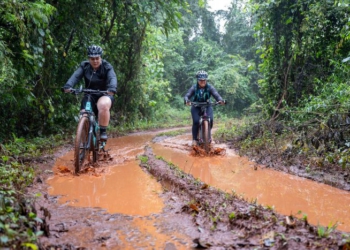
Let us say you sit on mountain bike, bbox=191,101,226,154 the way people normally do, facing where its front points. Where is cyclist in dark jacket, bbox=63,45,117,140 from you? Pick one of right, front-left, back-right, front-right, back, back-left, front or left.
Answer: front-right

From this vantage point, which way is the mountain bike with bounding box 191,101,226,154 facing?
toward the camera

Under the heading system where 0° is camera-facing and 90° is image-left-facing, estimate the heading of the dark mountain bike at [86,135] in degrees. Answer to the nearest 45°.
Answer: approximately 0°

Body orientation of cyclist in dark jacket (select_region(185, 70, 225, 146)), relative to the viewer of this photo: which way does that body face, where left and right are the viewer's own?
facing the viewer

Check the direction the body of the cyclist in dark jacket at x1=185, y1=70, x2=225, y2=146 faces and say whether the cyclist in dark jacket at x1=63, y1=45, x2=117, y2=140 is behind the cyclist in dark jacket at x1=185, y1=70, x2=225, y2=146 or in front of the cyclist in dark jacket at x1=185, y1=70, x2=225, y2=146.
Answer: in front

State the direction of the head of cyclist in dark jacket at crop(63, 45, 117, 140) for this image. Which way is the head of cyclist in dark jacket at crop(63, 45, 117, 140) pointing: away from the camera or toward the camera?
toward the camera
